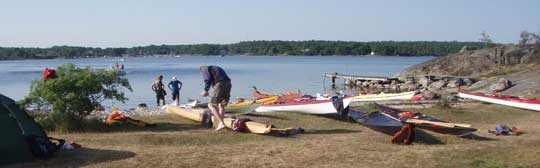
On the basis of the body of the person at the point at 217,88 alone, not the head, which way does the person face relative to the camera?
to the viewer's left

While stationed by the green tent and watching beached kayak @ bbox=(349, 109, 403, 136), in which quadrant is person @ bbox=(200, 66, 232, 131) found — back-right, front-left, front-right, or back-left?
front-left
